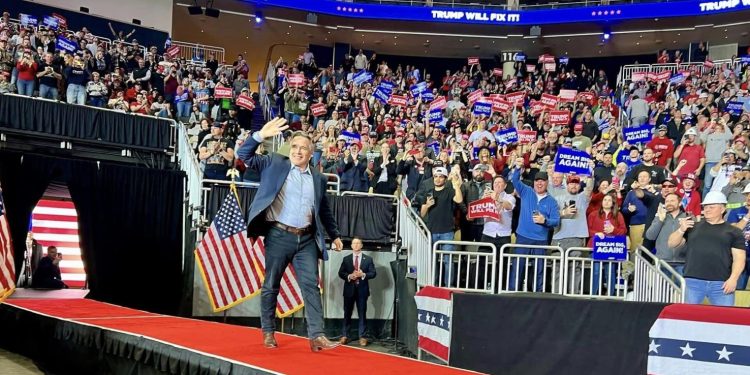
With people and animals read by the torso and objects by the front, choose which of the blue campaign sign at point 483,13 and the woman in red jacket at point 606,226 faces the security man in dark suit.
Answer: the blue campaign sign

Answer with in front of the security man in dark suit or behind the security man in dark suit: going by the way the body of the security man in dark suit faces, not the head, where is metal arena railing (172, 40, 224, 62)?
behind

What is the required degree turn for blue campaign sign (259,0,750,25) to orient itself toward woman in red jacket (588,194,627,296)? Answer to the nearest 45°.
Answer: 0° — it already faces them

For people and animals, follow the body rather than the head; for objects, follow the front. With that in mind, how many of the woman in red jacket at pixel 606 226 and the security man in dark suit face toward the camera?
2

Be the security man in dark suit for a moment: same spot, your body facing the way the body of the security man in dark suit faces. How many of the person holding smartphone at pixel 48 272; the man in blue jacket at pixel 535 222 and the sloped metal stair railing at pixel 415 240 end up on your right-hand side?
1
